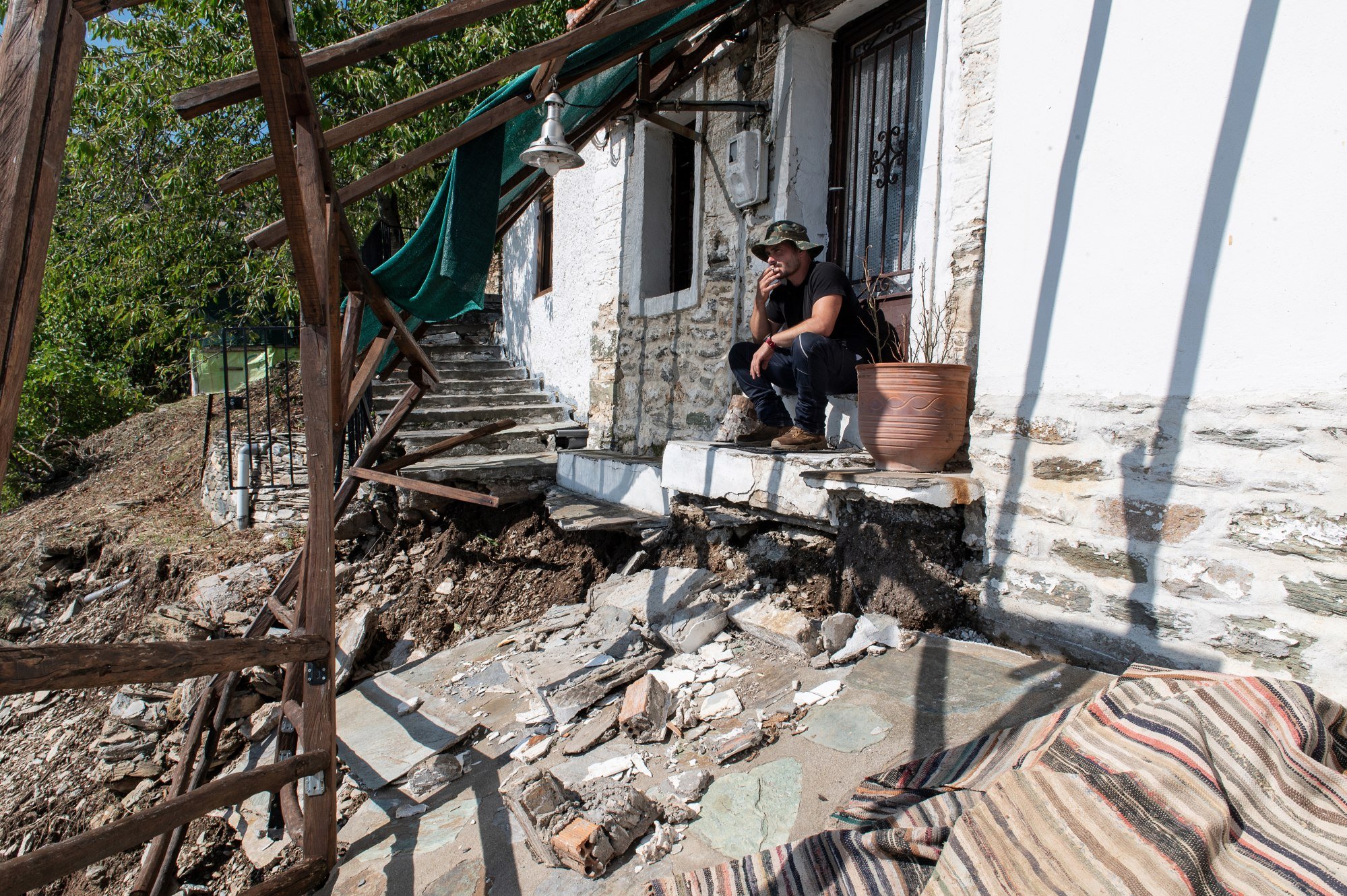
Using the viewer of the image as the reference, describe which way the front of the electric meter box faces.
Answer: facing the viewer and to the left of the viewer

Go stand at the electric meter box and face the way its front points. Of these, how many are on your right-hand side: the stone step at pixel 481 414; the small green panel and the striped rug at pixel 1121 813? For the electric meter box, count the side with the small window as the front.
2

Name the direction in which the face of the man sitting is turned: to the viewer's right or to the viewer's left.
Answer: to the viewer's left

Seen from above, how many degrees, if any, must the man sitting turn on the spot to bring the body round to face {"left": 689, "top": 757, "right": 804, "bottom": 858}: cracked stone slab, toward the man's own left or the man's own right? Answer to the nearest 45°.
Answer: approximately 45° to the man's own left

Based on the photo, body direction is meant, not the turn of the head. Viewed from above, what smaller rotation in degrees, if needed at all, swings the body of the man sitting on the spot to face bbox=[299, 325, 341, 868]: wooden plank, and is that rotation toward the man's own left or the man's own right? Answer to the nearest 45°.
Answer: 0° — they already face it

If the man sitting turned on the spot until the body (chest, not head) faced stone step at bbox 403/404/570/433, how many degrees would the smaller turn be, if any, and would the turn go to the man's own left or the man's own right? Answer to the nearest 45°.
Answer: approximately 90° to the man's own right

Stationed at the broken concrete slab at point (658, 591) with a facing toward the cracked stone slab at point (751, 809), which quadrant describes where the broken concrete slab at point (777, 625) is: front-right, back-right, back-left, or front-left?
front-left

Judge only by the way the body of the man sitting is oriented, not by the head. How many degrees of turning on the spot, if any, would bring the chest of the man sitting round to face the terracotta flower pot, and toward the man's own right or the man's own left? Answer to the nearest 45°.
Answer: approximately 90° to the man's own left

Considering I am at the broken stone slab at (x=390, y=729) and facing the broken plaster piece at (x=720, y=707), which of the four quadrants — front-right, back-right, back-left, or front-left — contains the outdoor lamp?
front-left

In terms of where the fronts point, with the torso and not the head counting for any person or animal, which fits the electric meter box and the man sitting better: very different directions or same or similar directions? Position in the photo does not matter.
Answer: same or similar directions

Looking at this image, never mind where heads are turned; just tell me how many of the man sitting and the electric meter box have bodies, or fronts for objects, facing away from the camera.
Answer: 0
